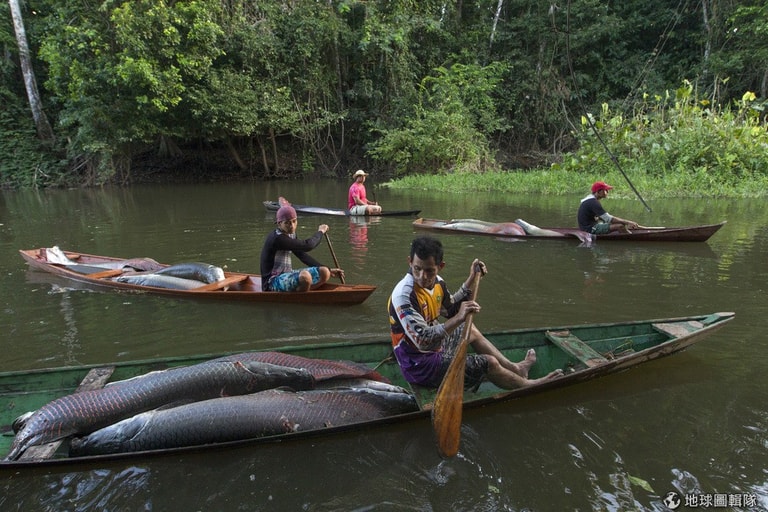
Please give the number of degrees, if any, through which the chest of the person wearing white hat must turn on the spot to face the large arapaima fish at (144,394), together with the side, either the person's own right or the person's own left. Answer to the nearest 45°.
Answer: approximately 90° to the person's own right

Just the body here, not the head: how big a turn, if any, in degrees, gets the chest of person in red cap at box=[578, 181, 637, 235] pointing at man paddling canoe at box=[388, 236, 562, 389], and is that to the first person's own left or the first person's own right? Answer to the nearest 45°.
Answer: approximately 90° to the first person's own right

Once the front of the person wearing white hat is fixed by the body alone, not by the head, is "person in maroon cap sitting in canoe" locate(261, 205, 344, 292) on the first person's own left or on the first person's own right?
on the first person's own right

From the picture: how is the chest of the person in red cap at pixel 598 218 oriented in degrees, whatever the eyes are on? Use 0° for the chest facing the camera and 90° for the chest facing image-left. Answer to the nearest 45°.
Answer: approximately 270°

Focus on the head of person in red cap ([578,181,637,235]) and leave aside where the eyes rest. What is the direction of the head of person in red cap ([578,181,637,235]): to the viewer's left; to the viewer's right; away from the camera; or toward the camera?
to the viewer's right

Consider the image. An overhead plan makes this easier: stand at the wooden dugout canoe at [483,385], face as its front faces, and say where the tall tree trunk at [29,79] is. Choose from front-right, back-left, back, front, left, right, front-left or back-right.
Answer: left

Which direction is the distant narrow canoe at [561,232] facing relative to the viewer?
to the viewer's right

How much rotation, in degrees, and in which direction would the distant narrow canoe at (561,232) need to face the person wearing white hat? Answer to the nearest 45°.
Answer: approximately 180°

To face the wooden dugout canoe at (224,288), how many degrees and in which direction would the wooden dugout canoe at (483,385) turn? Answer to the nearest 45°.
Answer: approximately 90° to its left

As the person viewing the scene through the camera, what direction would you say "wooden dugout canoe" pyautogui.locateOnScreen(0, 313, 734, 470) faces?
facing away from the viewer and to the right of the viewer

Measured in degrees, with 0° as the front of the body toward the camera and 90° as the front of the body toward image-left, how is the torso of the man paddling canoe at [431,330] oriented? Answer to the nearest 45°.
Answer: approximately 315°

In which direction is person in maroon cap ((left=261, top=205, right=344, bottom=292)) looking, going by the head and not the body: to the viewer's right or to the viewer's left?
to the viewer's right

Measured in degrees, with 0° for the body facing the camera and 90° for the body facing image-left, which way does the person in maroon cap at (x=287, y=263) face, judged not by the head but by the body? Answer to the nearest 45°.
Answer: approximately 315°

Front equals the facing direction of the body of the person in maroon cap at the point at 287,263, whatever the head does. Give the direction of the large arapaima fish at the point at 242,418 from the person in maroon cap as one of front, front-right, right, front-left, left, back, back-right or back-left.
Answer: front-right
